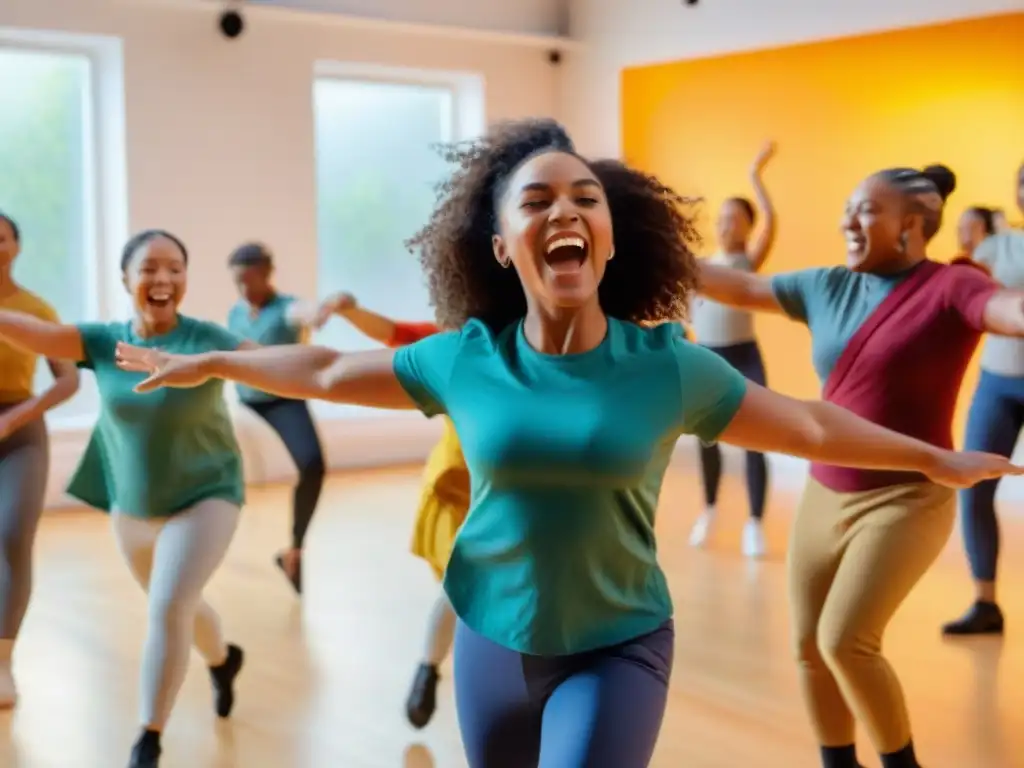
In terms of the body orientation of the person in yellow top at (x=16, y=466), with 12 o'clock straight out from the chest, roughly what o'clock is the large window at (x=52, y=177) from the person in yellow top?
The large window is roughly at 6 o'clock from the person in yellow top.

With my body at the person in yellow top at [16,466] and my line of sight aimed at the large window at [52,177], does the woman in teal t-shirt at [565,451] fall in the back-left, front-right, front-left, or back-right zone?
back-right

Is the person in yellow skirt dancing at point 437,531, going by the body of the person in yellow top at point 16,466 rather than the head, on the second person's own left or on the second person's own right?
on the second person's own left

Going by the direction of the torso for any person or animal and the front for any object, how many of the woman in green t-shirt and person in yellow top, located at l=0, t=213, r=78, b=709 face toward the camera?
2

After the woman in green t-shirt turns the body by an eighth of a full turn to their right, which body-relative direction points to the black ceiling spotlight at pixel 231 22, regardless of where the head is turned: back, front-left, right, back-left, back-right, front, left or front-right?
back-right

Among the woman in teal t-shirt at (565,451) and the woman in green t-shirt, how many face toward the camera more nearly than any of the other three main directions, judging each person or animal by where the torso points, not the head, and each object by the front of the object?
2

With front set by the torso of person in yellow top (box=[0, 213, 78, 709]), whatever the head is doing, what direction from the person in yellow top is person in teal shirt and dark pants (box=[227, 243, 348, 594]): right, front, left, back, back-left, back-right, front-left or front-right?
back-left

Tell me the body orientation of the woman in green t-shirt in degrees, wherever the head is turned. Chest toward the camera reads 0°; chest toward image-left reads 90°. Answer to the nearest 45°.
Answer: approximately 0°

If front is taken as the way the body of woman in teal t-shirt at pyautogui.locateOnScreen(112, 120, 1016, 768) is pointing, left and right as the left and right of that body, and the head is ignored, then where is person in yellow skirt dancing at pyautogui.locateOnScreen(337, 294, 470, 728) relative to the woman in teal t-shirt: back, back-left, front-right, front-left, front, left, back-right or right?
back

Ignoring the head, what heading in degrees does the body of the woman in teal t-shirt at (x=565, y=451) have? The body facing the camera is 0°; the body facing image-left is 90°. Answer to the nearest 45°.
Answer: approximately 0°
